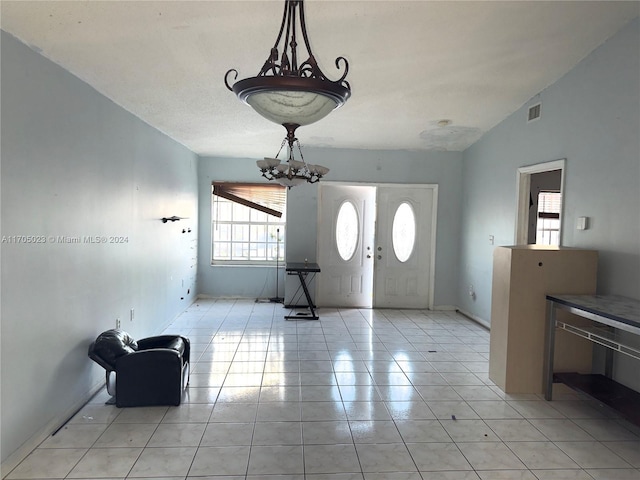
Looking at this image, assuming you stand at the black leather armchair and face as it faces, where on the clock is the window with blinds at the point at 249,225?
The window with blinds is roughly at 10 o'clock from the black leather armchair.

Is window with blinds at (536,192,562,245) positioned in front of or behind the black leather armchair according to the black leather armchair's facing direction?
in front

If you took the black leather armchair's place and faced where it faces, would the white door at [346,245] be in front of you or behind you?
in front

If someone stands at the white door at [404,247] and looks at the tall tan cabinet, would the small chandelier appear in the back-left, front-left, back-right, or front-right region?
front-right

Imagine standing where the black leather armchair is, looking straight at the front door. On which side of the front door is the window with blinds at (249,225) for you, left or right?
left

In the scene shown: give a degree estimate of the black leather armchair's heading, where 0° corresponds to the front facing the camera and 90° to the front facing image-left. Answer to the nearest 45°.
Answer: approximately 270°
